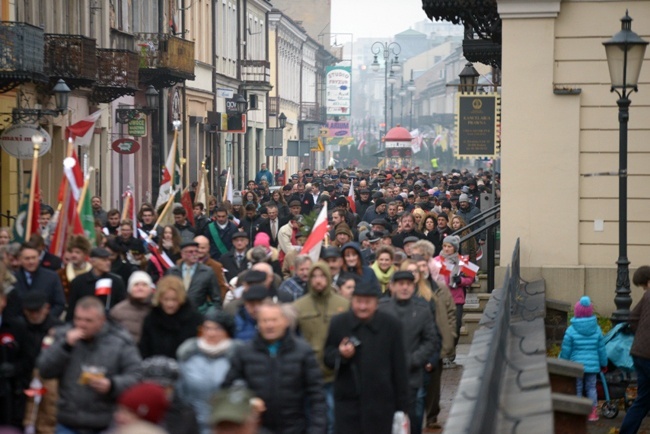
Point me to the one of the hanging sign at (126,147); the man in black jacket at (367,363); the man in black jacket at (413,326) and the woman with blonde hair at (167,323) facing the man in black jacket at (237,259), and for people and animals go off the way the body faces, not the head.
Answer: the hanging sign

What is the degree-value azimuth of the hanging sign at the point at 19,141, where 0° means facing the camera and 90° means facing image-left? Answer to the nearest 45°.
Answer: approximately 0°

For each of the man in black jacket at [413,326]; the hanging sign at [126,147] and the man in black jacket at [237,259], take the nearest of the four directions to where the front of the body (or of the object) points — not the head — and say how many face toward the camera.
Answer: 3

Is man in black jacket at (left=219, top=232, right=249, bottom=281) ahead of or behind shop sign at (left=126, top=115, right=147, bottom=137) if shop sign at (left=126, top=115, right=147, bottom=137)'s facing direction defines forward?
ahead

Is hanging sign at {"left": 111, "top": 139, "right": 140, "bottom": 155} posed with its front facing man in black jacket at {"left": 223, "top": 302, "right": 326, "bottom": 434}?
yes

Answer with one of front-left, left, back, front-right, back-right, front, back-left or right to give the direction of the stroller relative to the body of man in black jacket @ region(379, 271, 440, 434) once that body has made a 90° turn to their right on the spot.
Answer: back-right

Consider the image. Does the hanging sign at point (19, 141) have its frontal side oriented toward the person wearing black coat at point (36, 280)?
yes
